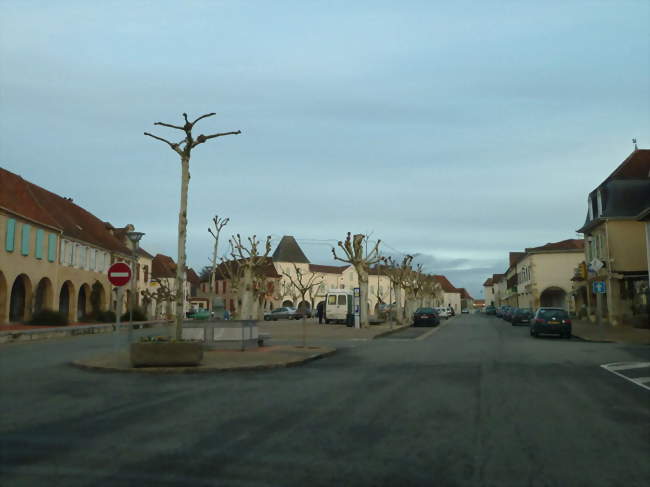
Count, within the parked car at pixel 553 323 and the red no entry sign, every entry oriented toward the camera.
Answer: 1

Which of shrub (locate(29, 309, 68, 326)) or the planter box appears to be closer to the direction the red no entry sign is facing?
the planter box

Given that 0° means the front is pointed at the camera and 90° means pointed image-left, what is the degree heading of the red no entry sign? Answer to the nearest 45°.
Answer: approximately 0°

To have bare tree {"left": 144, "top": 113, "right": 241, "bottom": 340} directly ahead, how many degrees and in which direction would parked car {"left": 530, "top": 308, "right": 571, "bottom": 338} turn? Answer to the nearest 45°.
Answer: approximately 135° to its left

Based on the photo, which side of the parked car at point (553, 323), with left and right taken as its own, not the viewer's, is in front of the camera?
back

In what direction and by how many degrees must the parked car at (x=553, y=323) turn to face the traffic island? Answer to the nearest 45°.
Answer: approximately 135° to its left

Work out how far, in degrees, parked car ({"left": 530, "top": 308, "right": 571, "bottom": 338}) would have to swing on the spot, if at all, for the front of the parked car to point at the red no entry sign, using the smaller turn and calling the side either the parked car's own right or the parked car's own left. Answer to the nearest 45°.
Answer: approximately 135° to the parked car's own left

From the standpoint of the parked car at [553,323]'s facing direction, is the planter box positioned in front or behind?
behind
